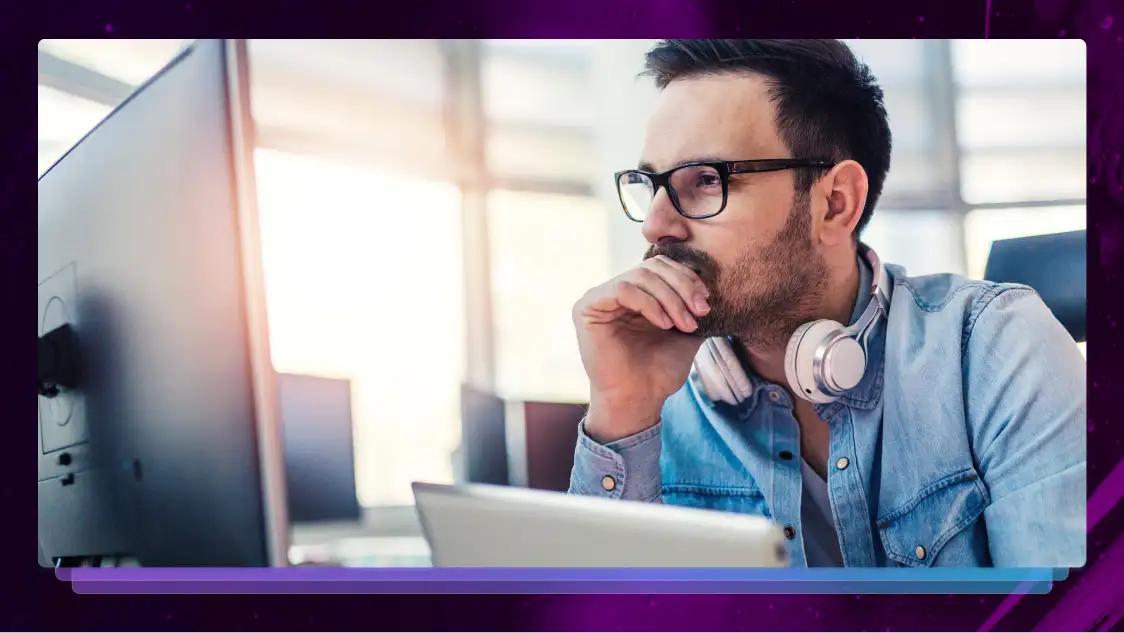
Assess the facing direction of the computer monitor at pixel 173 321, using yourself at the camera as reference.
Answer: facing away from the viewer and to the right of the viewer

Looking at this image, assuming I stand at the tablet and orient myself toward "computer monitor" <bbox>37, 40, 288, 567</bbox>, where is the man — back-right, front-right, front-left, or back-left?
back-right

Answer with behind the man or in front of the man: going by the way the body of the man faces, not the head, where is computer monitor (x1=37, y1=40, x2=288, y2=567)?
in front

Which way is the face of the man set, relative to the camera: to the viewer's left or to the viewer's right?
to the viewer's left

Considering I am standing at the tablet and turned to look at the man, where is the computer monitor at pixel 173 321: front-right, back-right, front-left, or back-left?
back-left

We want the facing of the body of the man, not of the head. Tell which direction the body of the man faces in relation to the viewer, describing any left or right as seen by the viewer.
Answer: facing the viewer and to the left of the viewer
